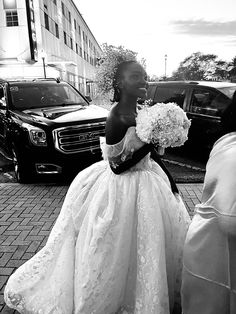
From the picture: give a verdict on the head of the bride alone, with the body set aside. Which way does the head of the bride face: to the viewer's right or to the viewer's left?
to the viewer's right

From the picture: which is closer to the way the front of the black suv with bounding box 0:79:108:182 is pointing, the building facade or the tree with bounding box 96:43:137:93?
the tree

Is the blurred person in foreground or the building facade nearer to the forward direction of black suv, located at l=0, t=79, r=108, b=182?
the blurred person in foreground

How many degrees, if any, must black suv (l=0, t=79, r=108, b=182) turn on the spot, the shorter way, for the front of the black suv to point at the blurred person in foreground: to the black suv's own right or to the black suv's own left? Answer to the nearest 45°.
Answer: approximately 45° to the black suv's own right

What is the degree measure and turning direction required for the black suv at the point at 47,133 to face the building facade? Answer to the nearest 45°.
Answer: approximately 135° to its left

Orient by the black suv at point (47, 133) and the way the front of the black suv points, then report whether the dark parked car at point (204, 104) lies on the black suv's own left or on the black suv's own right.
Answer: on the black suv's own left

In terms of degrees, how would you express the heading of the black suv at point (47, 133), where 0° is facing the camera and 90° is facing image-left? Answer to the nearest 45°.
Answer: approximately 315°
